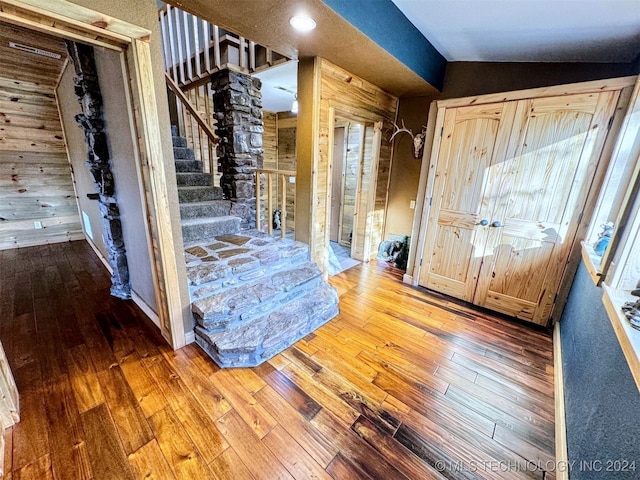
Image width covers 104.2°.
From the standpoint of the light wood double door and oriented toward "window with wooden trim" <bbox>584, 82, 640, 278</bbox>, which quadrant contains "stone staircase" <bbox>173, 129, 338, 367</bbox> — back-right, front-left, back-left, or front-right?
back-right

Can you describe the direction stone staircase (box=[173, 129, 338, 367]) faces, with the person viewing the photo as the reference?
facing the viewer and to the right of the viewer

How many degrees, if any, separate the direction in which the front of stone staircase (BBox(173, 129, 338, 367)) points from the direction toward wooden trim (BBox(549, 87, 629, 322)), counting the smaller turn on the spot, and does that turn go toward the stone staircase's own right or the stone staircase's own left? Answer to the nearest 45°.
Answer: approximately 45° to the stone staircase's own left

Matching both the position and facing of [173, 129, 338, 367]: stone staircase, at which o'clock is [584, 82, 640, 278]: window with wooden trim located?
The window with wooden trim is roughly at 11 o'clock from the stone staircase.

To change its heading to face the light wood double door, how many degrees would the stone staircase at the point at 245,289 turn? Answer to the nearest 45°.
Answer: approximately 45° to its left
